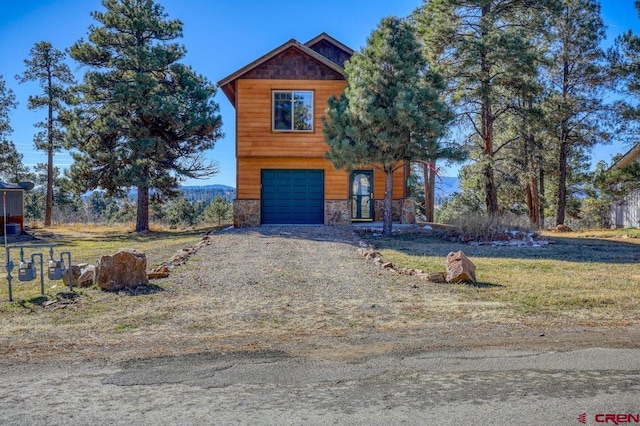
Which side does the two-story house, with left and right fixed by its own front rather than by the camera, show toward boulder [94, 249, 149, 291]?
front

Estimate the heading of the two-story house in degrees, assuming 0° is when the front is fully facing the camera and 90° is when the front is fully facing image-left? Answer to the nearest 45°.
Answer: approximately 0°

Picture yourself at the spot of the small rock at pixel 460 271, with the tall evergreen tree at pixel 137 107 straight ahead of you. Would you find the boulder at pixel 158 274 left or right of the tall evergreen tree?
left

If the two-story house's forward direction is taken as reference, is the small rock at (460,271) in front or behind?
in front

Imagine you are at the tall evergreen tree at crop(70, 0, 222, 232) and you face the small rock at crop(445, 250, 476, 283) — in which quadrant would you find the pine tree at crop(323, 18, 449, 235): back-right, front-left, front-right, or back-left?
front-left

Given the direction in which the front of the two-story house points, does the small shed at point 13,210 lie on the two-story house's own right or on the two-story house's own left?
on the two-story house's own right

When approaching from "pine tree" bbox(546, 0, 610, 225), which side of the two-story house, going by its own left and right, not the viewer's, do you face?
left

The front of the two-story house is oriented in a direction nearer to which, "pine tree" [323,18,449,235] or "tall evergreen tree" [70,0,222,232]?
the pine tree

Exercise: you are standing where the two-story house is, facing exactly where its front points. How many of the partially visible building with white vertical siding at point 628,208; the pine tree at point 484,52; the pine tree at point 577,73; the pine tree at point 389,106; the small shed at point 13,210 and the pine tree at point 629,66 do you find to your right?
1

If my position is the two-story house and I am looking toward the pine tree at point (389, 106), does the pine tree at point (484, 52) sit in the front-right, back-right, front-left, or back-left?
front-left

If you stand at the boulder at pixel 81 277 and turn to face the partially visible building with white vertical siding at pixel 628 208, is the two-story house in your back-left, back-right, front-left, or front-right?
front-left

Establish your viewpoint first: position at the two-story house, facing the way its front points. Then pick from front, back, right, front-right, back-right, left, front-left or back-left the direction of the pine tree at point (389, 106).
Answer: front-left

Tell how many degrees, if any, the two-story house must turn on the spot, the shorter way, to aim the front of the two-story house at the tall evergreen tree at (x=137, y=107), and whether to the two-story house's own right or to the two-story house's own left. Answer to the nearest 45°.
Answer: approximately 90° to the two-story house's own right

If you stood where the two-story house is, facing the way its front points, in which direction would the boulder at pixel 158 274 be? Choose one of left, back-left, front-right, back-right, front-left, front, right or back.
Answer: front

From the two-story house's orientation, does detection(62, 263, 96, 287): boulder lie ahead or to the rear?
ahead

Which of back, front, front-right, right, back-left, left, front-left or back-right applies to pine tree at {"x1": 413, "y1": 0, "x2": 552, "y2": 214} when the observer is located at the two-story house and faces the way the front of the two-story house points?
left

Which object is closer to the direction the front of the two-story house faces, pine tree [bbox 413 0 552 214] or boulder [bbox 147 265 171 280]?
the boulder
